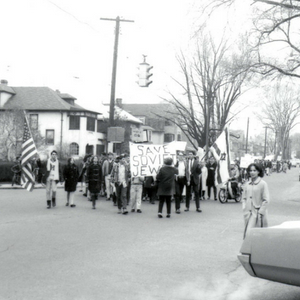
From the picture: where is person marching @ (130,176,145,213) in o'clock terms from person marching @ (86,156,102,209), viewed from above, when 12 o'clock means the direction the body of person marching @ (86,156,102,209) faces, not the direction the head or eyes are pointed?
person marching @ (130,176,145,213) is roughly at 10 o'clock from person marching @ (86,156,102,209).

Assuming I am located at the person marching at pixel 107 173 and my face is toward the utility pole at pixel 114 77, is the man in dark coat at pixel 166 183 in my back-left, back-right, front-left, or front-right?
back-right

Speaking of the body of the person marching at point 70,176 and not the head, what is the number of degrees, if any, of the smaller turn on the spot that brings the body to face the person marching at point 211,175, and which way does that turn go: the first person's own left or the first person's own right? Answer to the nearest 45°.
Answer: approximately 135° to the first person's own left

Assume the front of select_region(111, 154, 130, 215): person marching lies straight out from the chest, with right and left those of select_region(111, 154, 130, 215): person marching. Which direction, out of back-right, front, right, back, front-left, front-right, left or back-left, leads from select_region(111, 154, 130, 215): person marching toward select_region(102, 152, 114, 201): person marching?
back

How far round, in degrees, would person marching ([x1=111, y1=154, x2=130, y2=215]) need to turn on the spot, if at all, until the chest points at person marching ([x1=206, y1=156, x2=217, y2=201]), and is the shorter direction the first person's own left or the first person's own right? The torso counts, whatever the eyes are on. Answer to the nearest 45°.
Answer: approximately 135° to the first person's own left

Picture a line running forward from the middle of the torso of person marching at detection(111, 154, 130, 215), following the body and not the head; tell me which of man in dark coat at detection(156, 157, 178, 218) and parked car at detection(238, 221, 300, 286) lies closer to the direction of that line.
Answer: the parked car

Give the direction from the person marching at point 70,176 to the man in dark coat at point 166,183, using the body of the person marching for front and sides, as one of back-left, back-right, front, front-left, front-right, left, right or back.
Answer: front-left
